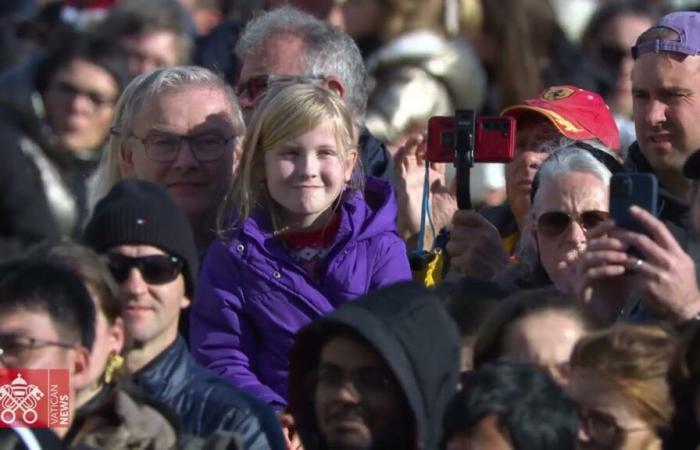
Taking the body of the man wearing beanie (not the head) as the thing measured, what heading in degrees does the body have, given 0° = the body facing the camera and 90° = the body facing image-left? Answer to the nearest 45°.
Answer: approximately 45°

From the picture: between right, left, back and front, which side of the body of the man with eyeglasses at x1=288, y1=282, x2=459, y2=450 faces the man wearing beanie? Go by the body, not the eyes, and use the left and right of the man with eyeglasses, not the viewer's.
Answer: right

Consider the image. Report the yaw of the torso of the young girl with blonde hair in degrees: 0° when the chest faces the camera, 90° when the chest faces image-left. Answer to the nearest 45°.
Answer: approximately 0°

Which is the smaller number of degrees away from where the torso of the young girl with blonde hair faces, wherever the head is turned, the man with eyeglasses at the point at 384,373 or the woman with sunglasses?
the man with eyeglasses

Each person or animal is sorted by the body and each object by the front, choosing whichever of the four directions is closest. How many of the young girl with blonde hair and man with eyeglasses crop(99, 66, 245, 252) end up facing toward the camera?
2

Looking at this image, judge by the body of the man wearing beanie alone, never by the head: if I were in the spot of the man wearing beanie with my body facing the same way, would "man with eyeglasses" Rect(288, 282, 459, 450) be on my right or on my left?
on my left

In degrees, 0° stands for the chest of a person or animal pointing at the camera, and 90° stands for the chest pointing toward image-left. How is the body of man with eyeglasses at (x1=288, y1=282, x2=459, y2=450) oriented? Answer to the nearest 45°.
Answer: approximately 45°
